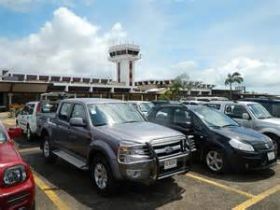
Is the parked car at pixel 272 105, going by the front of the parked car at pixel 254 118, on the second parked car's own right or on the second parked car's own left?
on the second parked car's own left

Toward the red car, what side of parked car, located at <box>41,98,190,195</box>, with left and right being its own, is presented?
right

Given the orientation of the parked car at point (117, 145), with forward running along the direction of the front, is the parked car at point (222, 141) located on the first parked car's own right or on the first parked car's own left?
on the first parked car's own left

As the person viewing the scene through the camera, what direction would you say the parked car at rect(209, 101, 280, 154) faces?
facing the viewer and to the right of the viewer

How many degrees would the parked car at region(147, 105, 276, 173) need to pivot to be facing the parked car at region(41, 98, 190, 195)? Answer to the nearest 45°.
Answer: approximately 90° to its right

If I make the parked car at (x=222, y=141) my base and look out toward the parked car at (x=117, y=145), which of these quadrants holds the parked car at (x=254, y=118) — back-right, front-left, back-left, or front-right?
back-right

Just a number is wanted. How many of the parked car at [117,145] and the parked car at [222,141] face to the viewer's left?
0

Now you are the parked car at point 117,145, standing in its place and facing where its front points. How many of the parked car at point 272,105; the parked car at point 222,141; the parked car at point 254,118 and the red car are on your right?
1

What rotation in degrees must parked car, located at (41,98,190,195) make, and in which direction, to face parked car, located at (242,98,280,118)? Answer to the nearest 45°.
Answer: approximately 90° to its left
